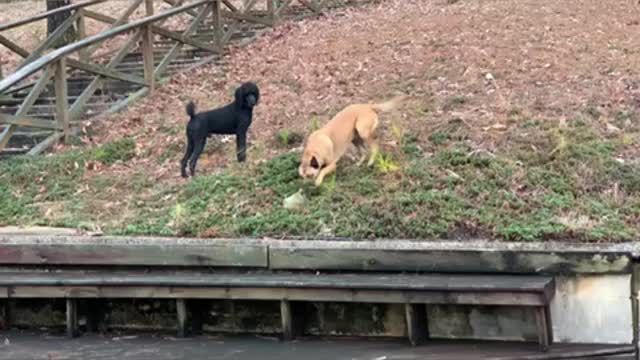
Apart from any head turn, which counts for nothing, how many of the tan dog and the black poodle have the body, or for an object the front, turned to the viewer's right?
1

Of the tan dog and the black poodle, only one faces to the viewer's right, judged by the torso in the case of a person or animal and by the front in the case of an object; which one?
the black poodle

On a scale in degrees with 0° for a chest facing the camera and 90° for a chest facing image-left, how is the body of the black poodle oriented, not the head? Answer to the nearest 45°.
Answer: approximately 270°

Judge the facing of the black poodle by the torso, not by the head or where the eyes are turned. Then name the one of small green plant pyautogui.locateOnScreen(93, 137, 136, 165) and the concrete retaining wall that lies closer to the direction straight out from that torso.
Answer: the concrete retaining wall

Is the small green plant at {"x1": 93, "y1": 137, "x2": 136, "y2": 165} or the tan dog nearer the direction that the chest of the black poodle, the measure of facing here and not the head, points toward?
the tan dog

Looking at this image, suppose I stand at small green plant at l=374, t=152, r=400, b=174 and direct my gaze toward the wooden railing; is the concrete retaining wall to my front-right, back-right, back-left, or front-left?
back-left

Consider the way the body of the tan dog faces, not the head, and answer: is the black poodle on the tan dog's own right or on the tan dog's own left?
on the tan dog's own right

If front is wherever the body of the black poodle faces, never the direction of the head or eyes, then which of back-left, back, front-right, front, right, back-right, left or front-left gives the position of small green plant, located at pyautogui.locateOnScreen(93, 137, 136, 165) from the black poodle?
back-left

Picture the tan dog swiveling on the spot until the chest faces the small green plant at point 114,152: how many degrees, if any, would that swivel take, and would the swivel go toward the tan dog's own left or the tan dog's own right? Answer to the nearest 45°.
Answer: approximately 90° to the tan dog's own right

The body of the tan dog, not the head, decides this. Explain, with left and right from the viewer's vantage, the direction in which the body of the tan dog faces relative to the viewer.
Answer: facing the viewer and to the left of the viewer

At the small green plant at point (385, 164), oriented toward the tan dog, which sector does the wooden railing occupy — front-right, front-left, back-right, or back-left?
front-right

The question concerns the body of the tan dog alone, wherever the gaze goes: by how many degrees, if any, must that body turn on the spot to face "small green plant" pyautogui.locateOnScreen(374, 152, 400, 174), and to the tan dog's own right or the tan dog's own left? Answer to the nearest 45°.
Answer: approximately 135° to the tan dog's own left
